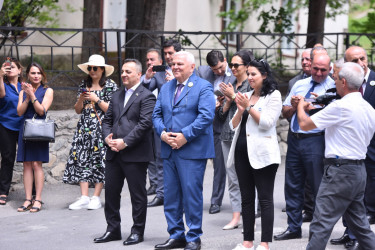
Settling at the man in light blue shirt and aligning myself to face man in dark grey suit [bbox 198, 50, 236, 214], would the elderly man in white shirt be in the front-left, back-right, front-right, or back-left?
back-left

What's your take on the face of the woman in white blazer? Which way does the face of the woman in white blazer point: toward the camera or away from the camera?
toward the camera

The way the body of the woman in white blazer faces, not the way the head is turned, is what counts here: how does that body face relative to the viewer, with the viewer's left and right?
facing the viewer and to the left of the viewer

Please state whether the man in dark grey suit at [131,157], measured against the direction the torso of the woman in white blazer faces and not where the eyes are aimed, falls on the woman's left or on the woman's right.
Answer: on the woman's right

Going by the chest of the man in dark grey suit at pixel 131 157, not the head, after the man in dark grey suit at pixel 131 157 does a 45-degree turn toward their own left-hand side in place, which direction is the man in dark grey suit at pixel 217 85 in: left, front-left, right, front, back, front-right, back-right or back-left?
back-left

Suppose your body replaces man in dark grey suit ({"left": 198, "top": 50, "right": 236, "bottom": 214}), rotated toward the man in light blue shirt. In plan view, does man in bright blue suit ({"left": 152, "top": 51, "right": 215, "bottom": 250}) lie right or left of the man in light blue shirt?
right

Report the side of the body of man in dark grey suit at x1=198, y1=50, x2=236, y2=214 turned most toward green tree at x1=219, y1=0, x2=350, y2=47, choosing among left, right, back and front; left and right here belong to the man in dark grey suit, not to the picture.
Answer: back

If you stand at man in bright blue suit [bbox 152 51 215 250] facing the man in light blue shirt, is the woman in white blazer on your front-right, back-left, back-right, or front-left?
front-right

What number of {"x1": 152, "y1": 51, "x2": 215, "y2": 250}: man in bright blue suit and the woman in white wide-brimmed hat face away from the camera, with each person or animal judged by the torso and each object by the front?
0

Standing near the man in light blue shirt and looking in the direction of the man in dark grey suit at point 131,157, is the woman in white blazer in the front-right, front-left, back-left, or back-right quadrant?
front-left

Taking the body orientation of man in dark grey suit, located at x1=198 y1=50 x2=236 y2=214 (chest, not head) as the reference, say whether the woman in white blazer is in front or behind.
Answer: in front

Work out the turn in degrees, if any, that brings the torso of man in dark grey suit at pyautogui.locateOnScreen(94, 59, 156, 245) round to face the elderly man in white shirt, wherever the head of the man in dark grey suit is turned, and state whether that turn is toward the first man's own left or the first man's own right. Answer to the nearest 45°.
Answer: approximately 90° to the first man's own left

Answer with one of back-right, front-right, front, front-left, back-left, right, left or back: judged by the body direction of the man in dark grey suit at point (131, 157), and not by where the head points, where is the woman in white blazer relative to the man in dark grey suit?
left

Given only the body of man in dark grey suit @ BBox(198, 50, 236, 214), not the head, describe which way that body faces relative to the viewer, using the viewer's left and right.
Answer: facing the viewer
